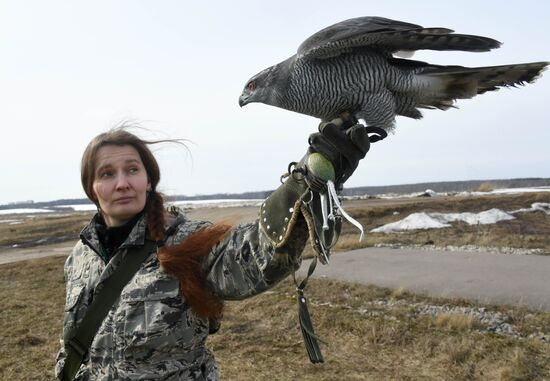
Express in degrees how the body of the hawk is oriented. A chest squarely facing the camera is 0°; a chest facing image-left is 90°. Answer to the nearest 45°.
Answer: approximately 90°

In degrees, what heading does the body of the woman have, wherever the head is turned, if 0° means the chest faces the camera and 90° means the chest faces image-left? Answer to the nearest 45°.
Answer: approximately 45°
